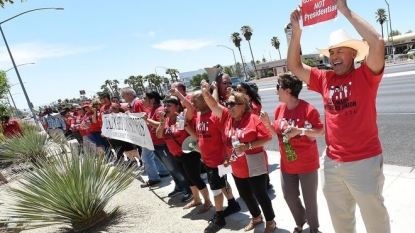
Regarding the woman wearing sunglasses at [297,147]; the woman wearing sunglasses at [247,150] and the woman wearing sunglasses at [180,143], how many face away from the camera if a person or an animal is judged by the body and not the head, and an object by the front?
0

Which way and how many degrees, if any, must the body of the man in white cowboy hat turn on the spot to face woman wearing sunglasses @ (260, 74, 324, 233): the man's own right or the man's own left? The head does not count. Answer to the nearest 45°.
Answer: approximately 90° to the man's own right

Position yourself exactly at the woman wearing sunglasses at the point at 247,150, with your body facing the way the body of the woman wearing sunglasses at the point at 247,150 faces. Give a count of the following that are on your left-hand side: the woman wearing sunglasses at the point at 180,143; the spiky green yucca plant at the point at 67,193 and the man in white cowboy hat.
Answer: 1

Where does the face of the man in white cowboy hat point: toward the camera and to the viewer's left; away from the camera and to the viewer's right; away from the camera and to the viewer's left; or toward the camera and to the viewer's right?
toward the camera and to the viewer's left

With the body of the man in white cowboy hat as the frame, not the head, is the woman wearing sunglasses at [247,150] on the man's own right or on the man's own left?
on the man's own right

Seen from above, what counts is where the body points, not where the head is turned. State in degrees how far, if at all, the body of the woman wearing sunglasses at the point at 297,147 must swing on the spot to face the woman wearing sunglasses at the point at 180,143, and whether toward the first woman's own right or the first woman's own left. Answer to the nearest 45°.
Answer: approximately 90° to the first woman's own right

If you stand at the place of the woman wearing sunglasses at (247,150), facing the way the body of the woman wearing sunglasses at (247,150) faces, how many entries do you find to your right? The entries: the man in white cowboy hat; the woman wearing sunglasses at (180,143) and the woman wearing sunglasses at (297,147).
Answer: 1

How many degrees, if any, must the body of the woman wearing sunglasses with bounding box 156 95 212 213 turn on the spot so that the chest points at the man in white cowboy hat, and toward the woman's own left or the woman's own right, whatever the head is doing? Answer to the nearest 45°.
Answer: approximately 90° to the woman's own left

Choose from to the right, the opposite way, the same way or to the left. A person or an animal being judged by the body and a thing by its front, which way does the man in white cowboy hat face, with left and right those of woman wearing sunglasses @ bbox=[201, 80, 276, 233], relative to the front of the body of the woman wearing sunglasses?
the same way

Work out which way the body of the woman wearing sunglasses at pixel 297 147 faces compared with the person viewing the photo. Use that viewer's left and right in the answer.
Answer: facing the viewer and to the left of the viewer

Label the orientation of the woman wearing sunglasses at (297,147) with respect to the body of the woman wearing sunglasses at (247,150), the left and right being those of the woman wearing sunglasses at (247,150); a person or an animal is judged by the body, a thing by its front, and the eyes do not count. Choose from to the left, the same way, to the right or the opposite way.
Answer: the same way

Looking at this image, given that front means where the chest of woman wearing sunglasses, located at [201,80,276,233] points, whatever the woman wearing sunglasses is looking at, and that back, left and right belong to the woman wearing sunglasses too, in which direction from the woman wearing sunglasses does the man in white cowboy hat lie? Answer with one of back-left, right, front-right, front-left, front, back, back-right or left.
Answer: left

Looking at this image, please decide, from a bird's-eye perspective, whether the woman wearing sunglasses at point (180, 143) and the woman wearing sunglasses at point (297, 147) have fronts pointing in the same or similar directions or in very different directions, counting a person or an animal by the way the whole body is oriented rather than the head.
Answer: same or similar directions

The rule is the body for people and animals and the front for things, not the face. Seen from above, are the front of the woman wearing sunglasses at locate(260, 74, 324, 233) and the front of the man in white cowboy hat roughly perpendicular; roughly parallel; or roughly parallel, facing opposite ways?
roughly parallel

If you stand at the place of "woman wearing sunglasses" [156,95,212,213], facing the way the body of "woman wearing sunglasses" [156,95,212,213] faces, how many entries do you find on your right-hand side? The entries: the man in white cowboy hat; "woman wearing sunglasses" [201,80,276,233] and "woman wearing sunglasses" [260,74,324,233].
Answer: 0

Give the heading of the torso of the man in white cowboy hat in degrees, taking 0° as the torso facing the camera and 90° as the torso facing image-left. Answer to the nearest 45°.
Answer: approximately 45°

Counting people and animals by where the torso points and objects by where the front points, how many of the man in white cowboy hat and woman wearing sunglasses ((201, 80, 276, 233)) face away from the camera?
0
